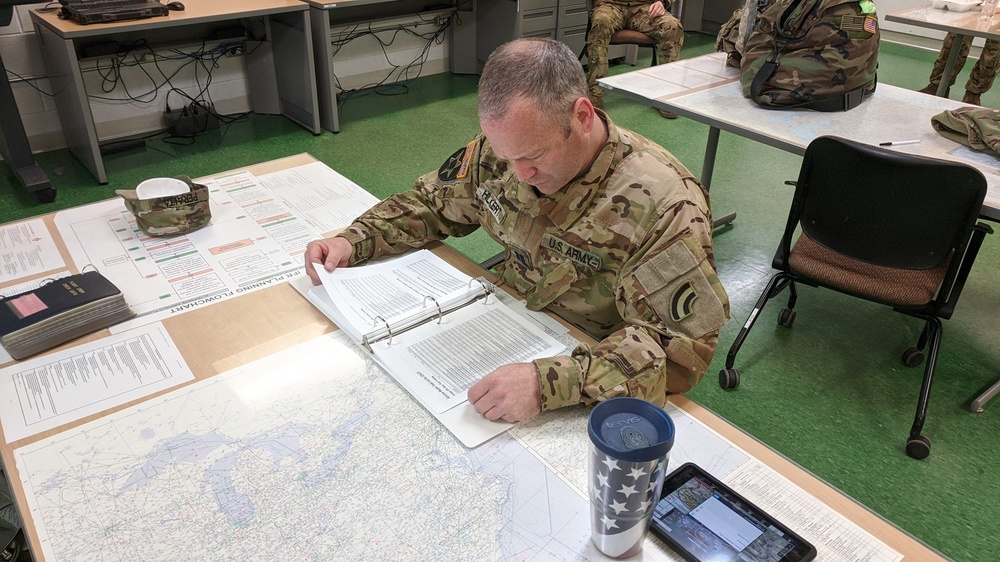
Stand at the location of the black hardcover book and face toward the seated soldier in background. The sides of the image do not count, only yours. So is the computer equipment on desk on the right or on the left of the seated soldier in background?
left

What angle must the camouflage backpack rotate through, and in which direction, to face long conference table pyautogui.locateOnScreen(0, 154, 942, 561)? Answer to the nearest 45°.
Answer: approximately 45° to its right

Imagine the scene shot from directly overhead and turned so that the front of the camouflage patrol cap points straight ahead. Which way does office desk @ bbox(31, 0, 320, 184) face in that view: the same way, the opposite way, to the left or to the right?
the opposite way

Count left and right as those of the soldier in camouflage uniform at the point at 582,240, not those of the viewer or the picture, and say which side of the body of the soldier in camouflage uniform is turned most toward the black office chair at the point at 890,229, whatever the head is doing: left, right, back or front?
back

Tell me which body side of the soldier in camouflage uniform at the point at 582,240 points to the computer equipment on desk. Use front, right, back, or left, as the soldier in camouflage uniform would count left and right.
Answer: right

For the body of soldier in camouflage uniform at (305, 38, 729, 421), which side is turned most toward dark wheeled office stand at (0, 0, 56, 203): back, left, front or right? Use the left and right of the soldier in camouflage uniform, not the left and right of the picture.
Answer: right

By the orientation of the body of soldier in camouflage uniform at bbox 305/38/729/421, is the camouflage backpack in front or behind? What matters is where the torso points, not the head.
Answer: behind
